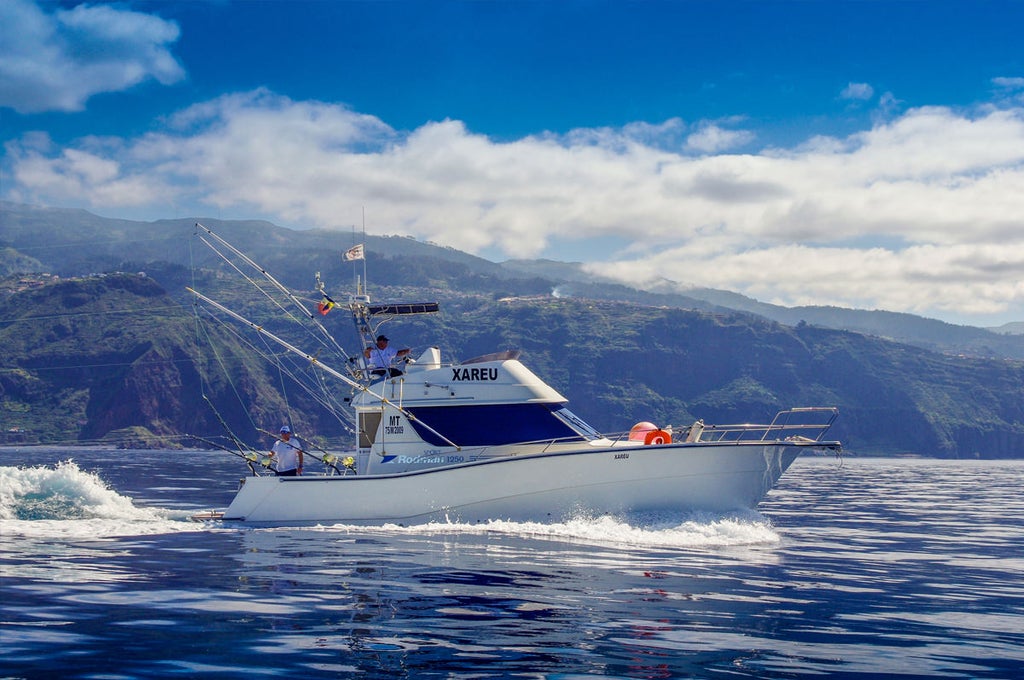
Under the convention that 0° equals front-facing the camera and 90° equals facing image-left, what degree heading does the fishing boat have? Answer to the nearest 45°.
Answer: approximately 270°
